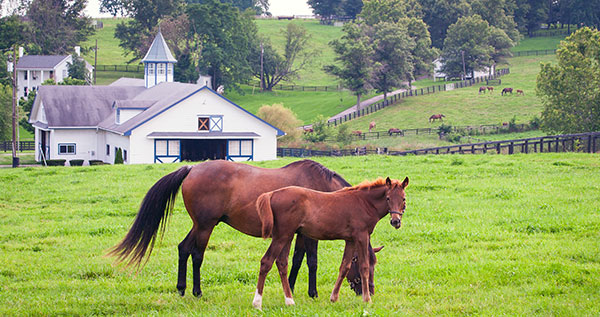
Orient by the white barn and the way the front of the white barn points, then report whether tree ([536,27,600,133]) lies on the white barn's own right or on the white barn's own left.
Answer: on the white barn's own left

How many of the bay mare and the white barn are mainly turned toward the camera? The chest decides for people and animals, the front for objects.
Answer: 1

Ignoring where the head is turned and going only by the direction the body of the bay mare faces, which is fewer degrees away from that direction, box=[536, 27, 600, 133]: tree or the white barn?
the tree

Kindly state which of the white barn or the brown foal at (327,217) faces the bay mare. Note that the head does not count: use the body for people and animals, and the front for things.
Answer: the white barn

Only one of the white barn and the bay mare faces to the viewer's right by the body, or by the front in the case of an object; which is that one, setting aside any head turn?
the bay mare

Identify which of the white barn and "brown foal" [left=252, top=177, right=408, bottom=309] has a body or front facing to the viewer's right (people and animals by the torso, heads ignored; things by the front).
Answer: the brown foal

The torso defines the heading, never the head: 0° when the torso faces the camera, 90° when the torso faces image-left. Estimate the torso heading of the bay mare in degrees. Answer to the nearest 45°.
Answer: approximately 270°

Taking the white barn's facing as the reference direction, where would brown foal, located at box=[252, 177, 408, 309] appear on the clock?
The brown foal is roughly at 12 o'clock from the white barn.

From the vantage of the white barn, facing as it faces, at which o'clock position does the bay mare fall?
The bay mare is roughly at 12 o'clock from the white barn.

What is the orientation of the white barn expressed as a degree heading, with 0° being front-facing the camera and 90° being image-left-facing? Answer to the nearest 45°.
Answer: approximately 0°

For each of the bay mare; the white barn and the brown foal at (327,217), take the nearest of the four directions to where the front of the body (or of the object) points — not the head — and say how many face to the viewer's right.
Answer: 2

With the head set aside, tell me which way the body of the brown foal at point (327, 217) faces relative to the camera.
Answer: to the viewer's right

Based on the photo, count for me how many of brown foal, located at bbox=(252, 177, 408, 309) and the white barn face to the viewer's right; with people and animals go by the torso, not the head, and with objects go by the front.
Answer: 1

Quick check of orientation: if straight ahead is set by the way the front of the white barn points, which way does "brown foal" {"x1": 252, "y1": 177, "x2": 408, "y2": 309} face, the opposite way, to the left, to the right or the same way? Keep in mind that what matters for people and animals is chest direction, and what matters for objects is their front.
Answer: to the left
